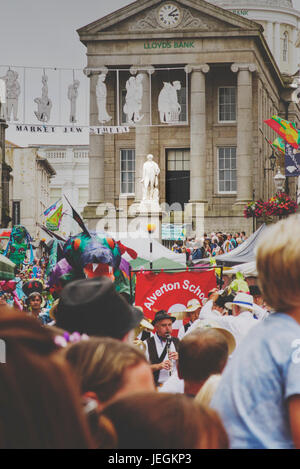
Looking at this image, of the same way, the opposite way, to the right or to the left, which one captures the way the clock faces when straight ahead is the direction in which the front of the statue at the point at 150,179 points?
the same way

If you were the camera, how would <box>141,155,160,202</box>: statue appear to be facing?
facing the viewer

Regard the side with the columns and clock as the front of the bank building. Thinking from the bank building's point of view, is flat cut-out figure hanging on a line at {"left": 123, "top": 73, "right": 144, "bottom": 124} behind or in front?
in front

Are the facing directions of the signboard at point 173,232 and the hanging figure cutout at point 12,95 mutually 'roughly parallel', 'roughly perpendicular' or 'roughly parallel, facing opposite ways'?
roughly parallel

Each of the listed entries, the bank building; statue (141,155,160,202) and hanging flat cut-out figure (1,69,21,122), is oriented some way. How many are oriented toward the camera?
3

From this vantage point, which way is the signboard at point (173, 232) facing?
toward the camera

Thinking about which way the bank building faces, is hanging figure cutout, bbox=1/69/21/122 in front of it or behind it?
in front

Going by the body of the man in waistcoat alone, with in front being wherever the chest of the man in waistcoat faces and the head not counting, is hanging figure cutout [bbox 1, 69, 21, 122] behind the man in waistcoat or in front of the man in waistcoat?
behind

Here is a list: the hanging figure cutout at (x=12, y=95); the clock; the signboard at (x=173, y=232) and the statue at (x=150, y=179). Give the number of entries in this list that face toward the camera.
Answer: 4

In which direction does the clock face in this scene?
toward the camera
